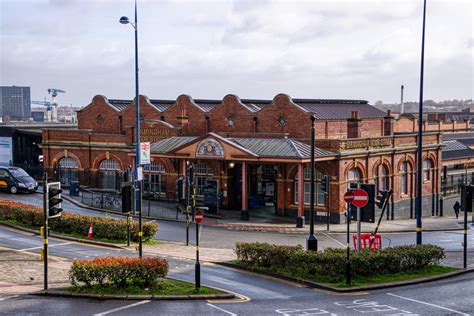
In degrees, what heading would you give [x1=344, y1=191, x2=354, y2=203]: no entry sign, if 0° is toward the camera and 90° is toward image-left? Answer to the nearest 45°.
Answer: approximately 0°

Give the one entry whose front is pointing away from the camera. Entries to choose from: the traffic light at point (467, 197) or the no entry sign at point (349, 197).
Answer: the traffic light

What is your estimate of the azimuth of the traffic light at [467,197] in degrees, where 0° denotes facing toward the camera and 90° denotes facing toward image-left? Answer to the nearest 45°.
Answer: approximately 180°

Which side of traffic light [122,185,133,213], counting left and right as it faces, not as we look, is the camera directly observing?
back

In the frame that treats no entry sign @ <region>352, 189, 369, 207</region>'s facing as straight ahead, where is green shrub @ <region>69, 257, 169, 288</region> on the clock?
The green shrub is roughly at 2 o'clock from the no entry sign.

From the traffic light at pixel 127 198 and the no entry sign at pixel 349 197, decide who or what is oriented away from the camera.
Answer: the traffic light

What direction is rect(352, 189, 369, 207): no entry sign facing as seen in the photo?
toward the camera

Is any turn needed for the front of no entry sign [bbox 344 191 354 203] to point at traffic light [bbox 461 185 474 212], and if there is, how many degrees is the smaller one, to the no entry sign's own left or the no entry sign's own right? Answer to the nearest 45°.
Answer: approximately 135° to the no entry sign's own left

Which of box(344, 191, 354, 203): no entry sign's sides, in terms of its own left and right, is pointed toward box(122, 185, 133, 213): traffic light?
right

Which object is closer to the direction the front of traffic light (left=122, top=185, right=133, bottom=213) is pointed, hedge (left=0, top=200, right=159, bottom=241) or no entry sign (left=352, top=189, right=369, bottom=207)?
the hedge
